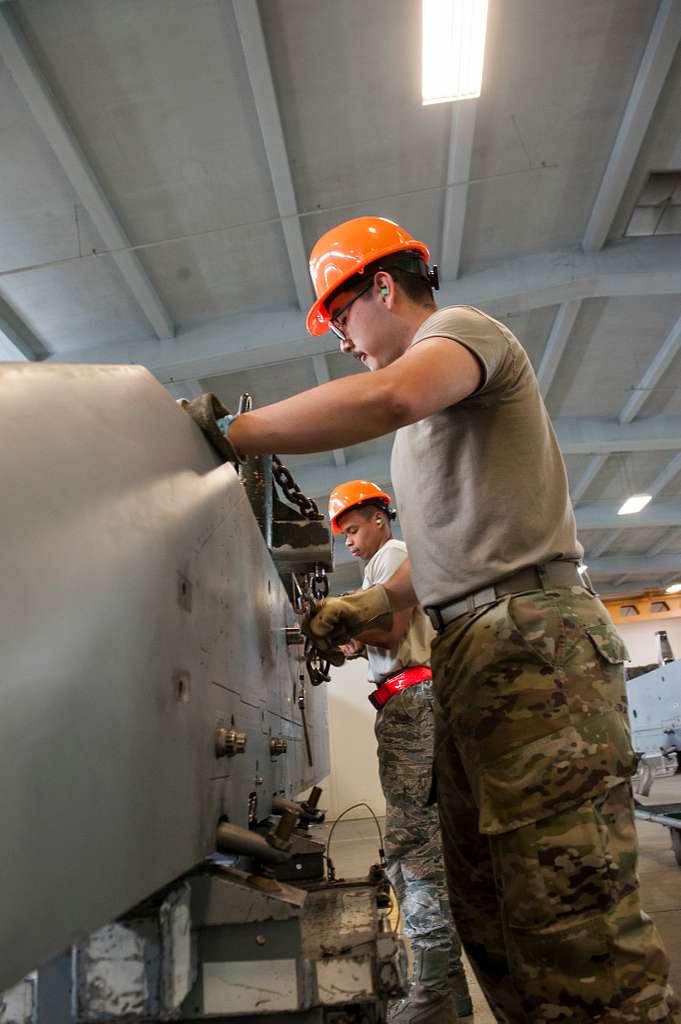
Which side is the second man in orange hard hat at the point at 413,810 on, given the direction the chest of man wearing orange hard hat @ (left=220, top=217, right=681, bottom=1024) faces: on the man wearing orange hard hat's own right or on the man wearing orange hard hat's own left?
on the man wearing orange hard hat's own right

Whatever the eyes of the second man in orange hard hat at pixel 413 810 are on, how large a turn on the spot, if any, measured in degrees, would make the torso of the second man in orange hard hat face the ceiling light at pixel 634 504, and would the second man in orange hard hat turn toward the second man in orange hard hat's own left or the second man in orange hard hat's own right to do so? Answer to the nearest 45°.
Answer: approximately 135° to the second man in orange hard hat's own right

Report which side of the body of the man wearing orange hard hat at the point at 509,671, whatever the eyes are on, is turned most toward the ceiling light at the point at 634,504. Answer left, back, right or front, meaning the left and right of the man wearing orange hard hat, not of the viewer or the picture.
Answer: right

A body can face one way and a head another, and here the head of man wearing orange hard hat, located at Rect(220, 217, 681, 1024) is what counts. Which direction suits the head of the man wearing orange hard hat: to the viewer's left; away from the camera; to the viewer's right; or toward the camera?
to the viewer's left

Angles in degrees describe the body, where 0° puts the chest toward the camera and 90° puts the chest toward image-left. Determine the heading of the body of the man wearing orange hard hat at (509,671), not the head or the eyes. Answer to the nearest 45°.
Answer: approximately 90°

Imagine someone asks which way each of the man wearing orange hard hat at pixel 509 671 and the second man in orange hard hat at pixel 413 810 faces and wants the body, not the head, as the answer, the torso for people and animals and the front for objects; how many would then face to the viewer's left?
2

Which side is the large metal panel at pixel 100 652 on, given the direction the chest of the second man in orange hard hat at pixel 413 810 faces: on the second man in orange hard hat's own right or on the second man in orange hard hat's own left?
on the second man in orange hard hat's own left

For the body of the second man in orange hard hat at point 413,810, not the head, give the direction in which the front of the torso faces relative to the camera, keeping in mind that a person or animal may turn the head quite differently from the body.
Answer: to the viewer's left

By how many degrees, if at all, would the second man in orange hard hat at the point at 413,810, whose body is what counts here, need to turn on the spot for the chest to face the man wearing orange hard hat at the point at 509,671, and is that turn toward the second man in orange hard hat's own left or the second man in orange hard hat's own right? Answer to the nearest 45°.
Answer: approximately 90° to the second man in orange hard hat's own left
